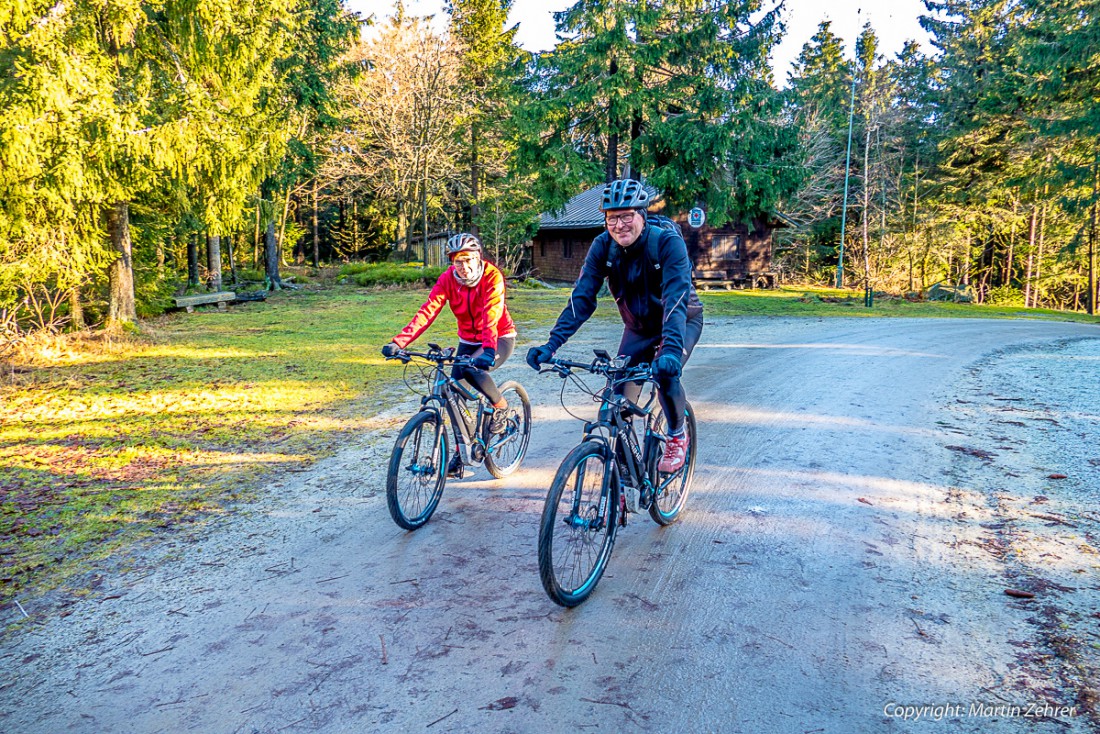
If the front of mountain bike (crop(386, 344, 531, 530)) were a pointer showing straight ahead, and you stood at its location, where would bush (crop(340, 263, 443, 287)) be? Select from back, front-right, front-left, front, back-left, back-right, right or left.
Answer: back-right

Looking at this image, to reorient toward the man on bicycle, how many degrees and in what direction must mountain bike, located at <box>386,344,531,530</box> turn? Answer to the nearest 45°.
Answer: approximately 90° to its left

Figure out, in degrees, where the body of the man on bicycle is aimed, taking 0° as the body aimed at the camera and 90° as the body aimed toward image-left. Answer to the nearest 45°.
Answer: approximately 45°

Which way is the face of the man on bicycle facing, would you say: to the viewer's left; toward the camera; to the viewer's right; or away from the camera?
toward the camera

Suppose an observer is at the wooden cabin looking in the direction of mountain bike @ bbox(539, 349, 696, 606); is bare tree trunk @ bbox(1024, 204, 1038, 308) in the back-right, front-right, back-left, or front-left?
front-left

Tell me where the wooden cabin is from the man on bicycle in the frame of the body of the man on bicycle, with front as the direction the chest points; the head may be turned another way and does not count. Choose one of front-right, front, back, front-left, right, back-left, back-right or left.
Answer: back-right

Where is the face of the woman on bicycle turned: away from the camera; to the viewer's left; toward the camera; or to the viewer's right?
toward the camera

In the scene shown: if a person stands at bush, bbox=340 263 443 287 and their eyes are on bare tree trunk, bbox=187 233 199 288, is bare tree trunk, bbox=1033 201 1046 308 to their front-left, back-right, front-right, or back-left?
back-left

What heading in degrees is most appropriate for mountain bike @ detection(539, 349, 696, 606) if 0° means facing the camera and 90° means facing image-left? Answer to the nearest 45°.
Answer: approximately 45°

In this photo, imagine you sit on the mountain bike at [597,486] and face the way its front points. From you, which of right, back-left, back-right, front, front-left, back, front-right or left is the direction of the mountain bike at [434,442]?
right

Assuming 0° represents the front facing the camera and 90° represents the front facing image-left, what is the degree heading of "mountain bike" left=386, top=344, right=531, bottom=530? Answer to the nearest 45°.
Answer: approximately 45°

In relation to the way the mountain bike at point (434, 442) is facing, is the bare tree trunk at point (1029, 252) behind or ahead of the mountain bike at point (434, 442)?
behind

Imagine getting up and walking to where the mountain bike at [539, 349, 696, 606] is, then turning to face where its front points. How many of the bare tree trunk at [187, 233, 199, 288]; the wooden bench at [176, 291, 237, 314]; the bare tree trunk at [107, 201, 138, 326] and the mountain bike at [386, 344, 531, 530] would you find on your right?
4

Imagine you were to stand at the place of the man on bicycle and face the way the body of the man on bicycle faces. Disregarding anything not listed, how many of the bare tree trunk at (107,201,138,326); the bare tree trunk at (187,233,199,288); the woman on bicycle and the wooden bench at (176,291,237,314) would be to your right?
4

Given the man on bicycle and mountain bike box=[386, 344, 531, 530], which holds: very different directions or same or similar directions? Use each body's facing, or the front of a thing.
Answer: same or similar directions

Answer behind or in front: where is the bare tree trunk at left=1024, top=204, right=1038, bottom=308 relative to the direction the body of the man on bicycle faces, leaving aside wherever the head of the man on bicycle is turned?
behind

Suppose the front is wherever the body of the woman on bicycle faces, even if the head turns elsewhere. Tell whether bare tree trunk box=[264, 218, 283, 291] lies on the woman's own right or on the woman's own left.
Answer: on the woman's own right

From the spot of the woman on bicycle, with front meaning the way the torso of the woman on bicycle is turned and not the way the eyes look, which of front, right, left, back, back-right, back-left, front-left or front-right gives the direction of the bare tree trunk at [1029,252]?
back

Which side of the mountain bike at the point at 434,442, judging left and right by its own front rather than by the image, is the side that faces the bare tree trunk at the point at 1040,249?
back

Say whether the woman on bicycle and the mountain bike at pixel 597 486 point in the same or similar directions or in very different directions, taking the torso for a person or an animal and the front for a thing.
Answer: same or similar directions

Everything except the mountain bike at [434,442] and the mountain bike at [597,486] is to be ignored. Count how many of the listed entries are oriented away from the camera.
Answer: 0
